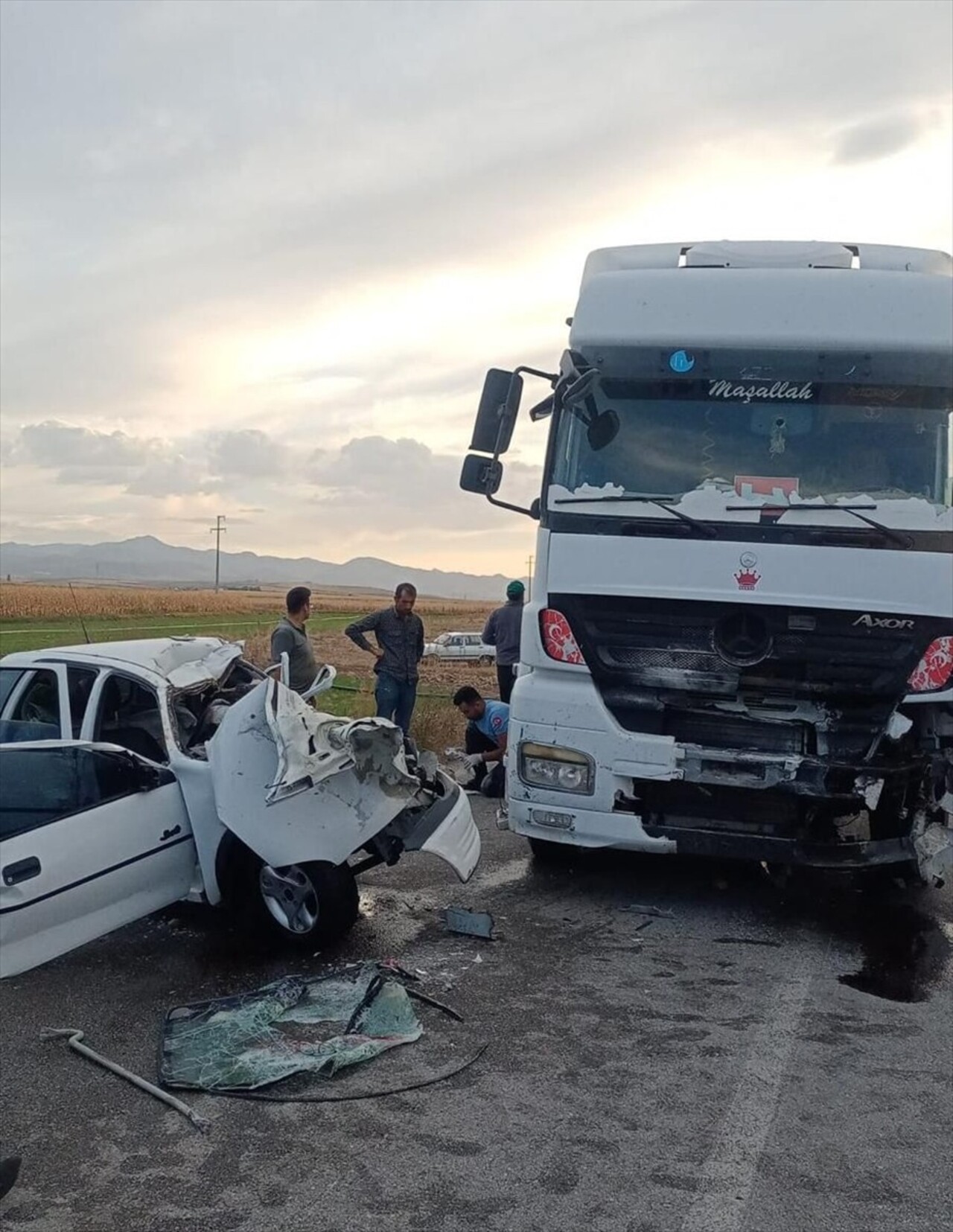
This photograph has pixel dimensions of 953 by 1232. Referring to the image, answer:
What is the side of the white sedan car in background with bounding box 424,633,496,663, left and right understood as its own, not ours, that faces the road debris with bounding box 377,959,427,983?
left

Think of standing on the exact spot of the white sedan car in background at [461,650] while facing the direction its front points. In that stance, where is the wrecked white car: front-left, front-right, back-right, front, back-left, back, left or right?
left

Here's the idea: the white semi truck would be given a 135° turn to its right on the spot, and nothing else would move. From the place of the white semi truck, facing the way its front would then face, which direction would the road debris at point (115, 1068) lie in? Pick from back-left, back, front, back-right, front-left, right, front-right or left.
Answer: left

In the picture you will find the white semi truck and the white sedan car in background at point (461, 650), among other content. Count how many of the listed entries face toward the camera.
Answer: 1

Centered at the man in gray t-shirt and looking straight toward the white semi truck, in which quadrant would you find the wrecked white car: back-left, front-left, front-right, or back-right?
front-right

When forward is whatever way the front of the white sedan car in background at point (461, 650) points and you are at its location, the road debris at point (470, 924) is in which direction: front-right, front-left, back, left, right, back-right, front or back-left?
left

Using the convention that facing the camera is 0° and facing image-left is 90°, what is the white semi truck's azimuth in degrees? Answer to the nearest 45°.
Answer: approximately 0°

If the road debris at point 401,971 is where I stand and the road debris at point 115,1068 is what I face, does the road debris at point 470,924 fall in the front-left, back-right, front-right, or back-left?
back-right

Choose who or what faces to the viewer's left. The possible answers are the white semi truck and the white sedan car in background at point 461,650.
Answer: the white sedan car in background

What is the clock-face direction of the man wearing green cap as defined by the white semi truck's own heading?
The man wearing green cap is roughly at 5 o'clock from the white semi truck.

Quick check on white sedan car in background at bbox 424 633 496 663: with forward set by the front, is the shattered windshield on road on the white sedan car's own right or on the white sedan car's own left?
on the white sedan car's own left

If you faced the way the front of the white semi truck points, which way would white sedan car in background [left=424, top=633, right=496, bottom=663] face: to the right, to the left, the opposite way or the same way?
to the right

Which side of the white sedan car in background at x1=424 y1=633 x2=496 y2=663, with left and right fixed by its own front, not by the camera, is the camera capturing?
left

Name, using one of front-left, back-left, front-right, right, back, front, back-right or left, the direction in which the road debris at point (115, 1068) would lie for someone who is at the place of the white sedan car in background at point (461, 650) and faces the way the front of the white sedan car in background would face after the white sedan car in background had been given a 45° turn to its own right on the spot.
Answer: back-left
